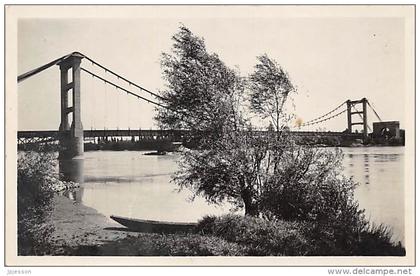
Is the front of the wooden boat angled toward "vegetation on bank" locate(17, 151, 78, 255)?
yes

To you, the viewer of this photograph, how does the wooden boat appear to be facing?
facing to the left of the viewer
